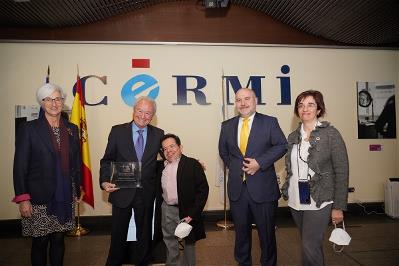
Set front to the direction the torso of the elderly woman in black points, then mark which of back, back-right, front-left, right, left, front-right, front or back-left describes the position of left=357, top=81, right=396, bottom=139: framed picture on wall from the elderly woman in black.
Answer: front-left

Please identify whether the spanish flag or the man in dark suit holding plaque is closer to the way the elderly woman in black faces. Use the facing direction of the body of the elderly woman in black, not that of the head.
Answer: the man in dark suit holding plaque

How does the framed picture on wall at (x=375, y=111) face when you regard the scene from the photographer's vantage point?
facing the viewer

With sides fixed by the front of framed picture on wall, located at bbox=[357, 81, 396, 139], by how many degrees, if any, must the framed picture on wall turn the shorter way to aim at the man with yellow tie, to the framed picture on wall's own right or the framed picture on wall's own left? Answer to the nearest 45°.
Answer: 0° — it already faces them

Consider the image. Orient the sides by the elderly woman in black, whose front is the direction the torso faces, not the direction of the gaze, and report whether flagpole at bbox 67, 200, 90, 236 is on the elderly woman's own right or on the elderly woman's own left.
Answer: on the elderly woman's own left

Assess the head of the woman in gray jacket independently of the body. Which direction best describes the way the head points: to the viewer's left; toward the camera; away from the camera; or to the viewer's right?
toward the camera

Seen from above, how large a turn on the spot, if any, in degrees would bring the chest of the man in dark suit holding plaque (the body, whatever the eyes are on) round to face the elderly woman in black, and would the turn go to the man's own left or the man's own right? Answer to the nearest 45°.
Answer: approximately 90° to the man's own right

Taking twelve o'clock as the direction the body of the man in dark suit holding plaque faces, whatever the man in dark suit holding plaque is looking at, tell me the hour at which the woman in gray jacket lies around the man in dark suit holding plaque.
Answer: The woman in gray jacket is roughly at 10 o'clock from the man in dark suit holding plaque.

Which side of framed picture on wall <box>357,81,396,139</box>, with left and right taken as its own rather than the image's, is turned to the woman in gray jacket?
front

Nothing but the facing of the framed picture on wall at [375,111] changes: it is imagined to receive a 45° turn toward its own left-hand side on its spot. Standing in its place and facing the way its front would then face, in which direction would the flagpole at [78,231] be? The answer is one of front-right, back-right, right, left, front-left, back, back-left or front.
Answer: right

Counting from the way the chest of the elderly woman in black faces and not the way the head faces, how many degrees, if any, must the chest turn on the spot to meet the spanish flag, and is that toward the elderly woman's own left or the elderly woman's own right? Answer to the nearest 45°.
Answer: approximately 135° to the elderly woman's own left

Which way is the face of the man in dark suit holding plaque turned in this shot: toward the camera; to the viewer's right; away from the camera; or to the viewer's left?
toward the camera

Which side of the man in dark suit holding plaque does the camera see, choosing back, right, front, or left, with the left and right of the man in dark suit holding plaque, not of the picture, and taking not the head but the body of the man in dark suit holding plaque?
front

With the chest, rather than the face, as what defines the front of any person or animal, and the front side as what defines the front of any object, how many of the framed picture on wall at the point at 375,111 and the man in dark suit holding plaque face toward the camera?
2

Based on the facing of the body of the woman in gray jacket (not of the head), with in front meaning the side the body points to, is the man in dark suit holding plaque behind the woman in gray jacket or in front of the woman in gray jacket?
in front

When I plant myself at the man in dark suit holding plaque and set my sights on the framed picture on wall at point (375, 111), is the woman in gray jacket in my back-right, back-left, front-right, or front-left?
front-right

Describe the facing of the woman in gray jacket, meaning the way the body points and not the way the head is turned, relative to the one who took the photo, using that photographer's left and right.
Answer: facing the viewer and to the left of the viewer

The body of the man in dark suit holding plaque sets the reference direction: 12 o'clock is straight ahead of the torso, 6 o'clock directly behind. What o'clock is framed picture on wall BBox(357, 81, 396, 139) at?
The framed picture on wall is roughly at 8 o'clock from the man in dark suit holding plaque.
